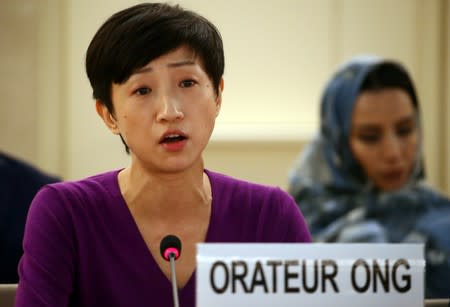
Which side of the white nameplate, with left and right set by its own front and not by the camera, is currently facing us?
front

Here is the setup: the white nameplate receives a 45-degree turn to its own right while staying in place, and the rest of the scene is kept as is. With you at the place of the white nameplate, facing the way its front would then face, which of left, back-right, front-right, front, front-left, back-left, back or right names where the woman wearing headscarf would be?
back-right

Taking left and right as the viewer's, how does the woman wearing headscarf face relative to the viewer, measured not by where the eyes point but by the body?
facing the viewer and to the right of the viewer
